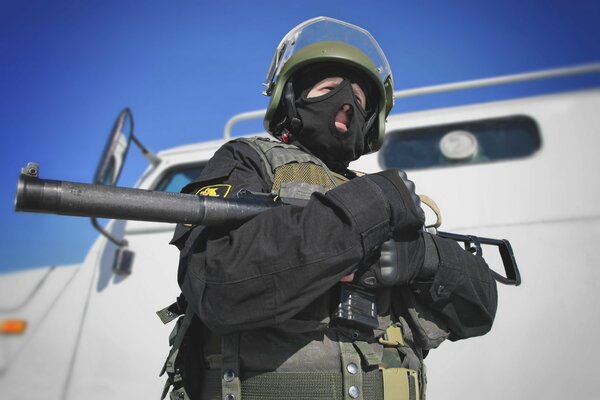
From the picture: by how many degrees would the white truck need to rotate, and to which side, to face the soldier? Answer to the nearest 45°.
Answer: approximately 45° to its left

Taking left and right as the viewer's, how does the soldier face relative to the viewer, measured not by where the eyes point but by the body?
facing the viewer and to the right of the viewer

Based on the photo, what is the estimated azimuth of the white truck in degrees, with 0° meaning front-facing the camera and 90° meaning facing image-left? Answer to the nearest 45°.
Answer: approximately 90°

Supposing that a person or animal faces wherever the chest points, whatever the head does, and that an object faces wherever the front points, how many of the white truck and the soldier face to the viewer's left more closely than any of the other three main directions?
1
